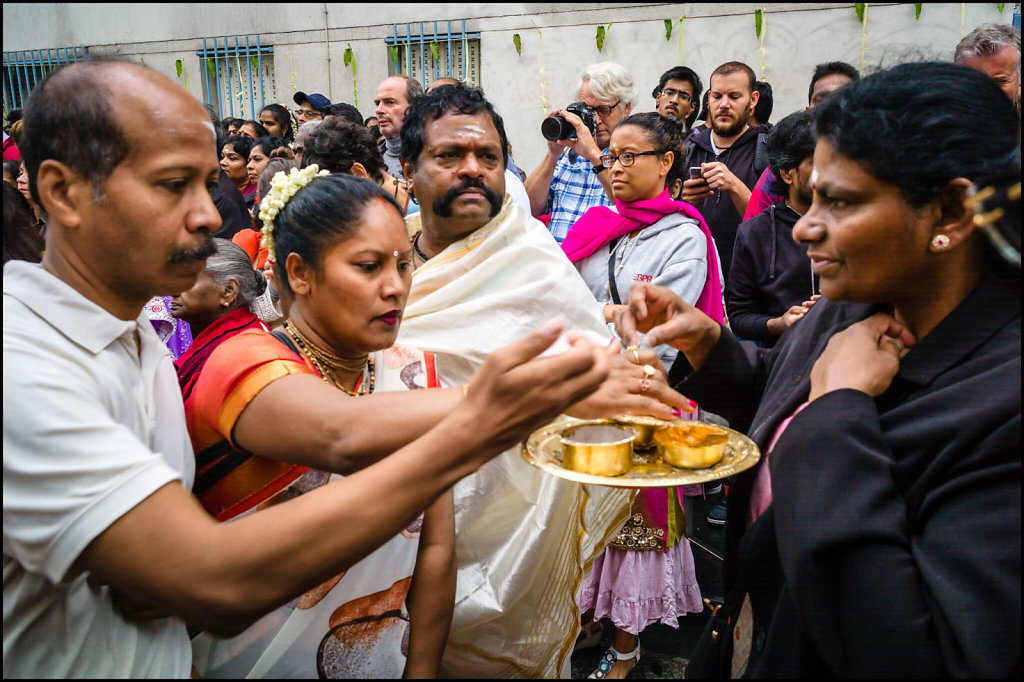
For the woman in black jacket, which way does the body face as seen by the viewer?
to the viewer's left

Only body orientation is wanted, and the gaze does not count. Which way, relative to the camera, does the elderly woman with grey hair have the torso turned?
to the viewer's left

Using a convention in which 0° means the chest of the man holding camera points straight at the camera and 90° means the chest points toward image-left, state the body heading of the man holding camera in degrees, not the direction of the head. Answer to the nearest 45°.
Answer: approximately 45°

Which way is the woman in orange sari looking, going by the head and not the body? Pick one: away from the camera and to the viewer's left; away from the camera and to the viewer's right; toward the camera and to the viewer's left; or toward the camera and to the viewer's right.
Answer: toward the camera and to the viewer's right

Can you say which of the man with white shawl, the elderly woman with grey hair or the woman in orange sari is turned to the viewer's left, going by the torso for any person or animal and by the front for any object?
the elderly woman with grey hair

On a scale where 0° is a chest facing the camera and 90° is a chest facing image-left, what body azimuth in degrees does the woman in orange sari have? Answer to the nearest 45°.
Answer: approximately 315°

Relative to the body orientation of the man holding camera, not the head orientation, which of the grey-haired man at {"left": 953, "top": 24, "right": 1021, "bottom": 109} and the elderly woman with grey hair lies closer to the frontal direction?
the elderly woman with grey hair

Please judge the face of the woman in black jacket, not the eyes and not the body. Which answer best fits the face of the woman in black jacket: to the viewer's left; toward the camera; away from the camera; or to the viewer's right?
to the viewer's left

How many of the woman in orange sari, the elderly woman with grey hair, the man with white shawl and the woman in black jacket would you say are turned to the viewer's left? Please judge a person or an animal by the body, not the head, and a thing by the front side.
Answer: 2
